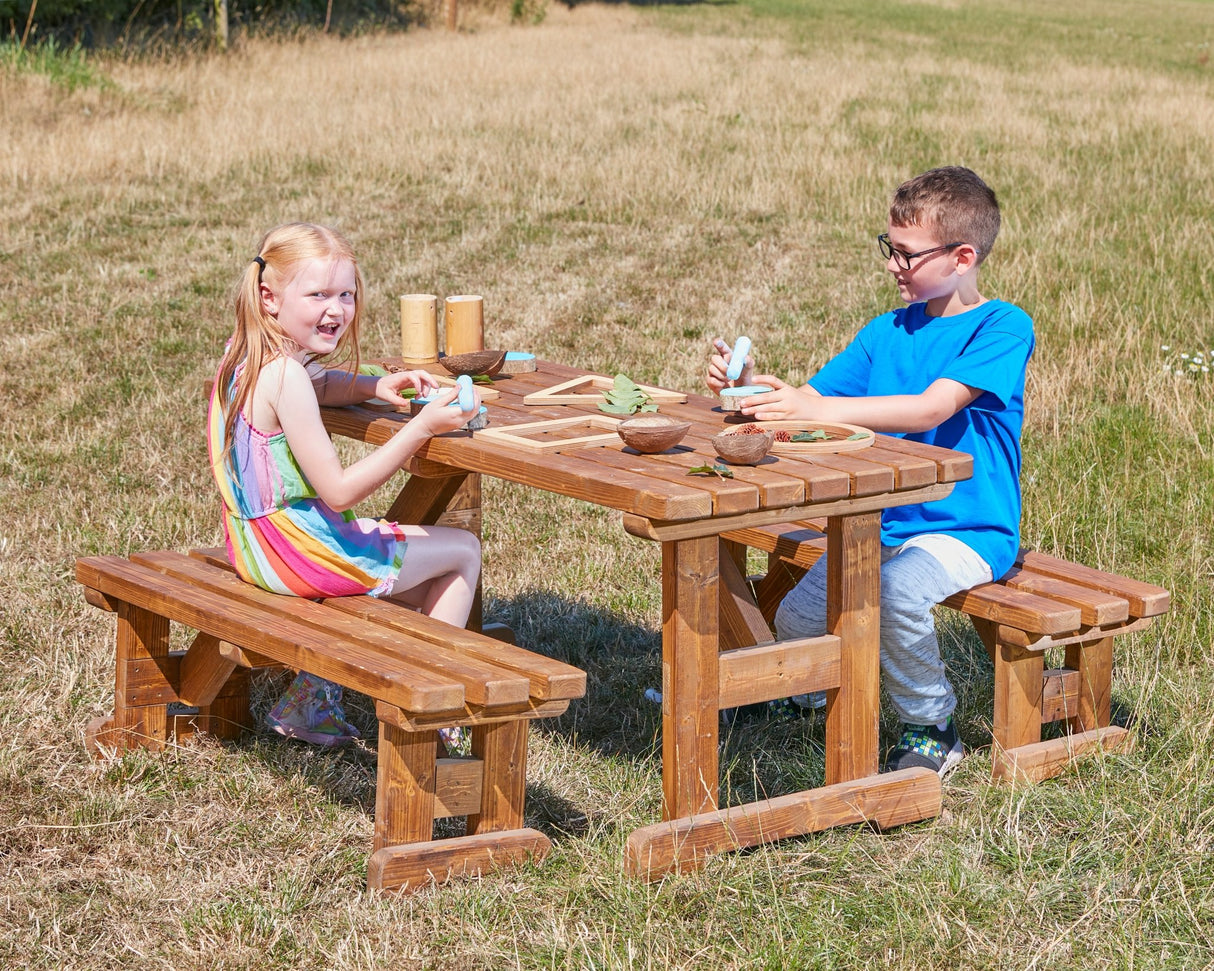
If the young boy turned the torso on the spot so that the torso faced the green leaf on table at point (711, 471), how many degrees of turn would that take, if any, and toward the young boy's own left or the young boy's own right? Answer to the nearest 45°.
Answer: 0° — they already face it

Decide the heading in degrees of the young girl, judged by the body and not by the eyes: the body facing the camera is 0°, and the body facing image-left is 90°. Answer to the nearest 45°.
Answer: approximately 270°

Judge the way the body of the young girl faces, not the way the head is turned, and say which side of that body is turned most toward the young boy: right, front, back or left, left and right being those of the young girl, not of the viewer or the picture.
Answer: front

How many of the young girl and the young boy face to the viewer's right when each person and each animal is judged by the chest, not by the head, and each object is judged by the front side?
1

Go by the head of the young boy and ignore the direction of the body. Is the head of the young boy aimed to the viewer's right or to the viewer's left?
to the viewer's left

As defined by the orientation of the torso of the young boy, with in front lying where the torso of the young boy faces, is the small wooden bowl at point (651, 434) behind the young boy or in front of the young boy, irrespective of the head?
in front

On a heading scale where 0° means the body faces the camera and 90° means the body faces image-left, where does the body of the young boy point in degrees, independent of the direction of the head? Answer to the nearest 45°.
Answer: approximately 45°

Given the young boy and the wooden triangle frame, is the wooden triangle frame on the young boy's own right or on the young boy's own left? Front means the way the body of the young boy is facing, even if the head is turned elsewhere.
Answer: on the young boy's own right

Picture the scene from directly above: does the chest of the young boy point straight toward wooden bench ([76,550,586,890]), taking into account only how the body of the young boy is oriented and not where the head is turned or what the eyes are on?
yes
